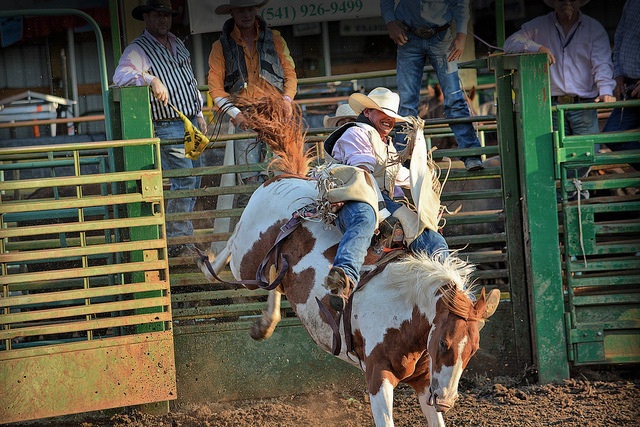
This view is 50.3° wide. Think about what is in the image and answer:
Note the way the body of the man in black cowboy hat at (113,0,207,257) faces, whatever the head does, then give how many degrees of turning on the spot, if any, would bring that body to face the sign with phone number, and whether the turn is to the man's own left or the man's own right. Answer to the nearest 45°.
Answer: approximately 90° to the man's own left

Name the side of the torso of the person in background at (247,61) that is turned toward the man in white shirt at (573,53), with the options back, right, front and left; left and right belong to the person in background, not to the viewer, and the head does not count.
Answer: left

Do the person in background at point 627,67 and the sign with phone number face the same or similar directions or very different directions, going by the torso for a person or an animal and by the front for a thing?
same or similar directions

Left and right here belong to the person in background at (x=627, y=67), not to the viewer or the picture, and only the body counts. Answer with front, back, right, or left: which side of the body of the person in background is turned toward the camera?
front

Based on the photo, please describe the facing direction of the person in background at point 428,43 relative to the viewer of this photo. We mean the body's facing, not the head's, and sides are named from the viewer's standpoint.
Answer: facing the viewer

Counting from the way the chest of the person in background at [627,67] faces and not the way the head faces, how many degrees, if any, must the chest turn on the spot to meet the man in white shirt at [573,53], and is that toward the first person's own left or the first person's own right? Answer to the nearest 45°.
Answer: approximately 45° to the first person's own right

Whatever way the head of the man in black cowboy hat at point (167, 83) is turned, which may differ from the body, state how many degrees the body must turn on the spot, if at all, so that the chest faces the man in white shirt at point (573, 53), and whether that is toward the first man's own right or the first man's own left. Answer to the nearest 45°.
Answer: approximately 45° to the first man's own left

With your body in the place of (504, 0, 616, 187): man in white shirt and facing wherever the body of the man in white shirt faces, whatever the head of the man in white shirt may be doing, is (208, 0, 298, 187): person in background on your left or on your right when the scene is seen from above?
on your right

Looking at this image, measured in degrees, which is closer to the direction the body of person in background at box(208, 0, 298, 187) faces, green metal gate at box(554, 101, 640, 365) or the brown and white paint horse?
the brown and white paint horse

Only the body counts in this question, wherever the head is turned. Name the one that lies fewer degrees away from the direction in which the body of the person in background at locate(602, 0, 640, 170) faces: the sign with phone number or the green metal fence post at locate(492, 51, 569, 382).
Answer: the green metal fence post

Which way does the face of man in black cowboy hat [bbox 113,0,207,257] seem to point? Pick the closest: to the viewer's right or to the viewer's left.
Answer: to the viewer's right

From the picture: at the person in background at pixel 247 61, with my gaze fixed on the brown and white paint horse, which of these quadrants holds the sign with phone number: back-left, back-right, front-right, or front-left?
back-left

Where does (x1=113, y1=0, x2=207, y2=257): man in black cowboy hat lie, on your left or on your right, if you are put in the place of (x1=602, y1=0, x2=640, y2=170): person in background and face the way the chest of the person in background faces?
on your right

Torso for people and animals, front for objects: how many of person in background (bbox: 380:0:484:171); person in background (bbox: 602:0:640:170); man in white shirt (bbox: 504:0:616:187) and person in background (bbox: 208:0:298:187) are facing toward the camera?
4
